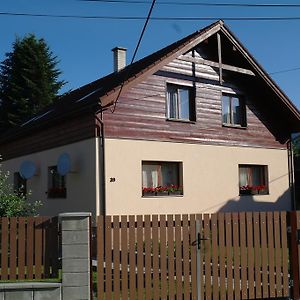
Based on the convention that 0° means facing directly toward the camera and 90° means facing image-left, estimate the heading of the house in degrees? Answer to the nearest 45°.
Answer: approximately 315°

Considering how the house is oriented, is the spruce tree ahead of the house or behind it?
behind

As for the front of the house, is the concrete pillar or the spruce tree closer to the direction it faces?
the concrete pillar

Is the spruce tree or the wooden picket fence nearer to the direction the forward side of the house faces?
the wooden picket fence

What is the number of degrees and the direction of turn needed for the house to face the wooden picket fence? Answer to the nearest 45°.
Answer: approximately 45° to its right
